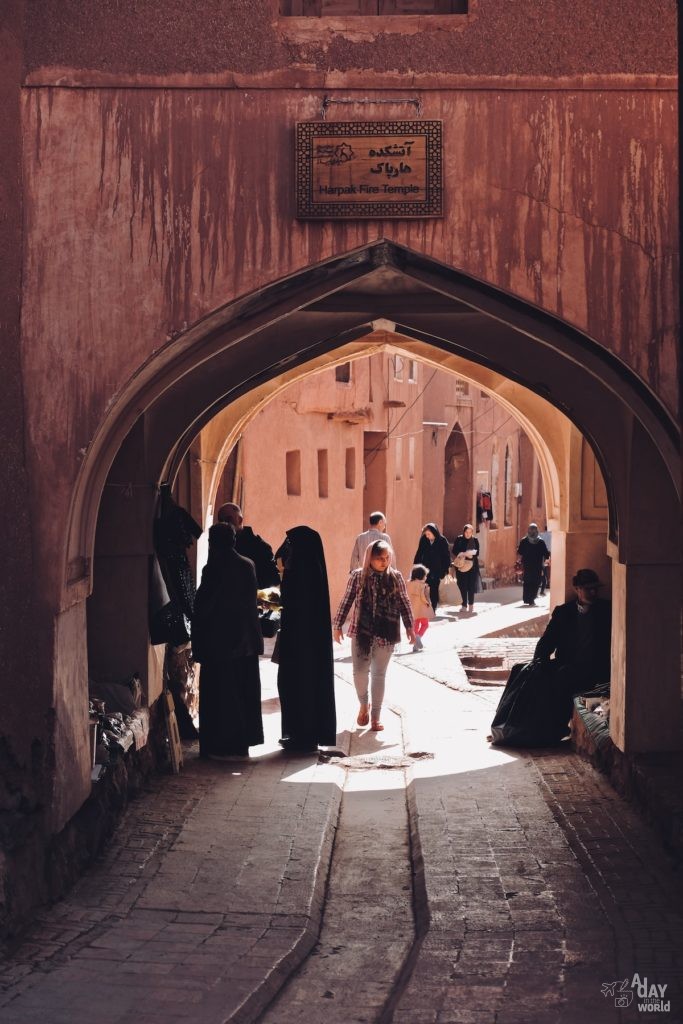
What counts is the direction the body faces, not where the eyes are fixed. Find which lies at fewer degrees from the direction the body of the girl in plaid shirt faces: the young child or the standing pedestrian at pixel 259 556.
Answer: the standing pedestrian

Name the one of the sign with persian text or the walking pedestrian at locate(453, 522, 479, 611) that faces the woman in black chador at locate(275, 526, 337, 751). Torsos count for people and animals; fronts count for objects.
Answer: the walking pedestrian

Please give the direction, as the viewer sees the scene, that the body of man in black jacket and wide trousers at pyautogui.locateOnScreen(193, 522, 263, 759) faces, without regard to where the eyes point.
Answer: away from the camera

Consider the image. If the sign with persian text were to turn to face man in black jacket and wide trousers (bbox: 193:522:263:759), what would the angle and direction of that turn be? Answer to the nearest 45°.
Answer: approximately 180°

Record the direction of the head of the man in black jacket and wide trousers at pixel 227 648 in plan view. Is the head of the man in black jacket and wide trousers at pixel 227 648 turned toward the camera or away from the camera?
away from the camera

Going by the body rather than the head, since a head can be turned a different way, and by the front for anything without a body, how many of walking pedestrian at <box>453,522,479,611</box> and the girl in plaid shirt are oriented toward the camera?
2

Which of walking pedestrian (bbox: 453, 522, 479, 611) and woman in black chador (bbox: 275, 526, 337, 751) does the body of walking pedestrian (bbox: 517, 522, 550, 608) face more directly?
the woman in black chador
